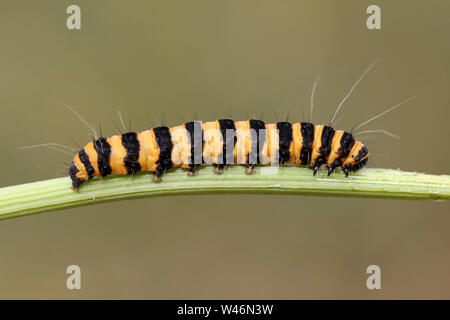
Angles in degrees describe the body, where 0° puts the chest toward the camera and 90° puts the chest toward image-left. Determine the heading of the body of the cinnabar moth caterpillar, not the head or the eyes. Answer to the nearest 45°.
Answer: approximately 270°
